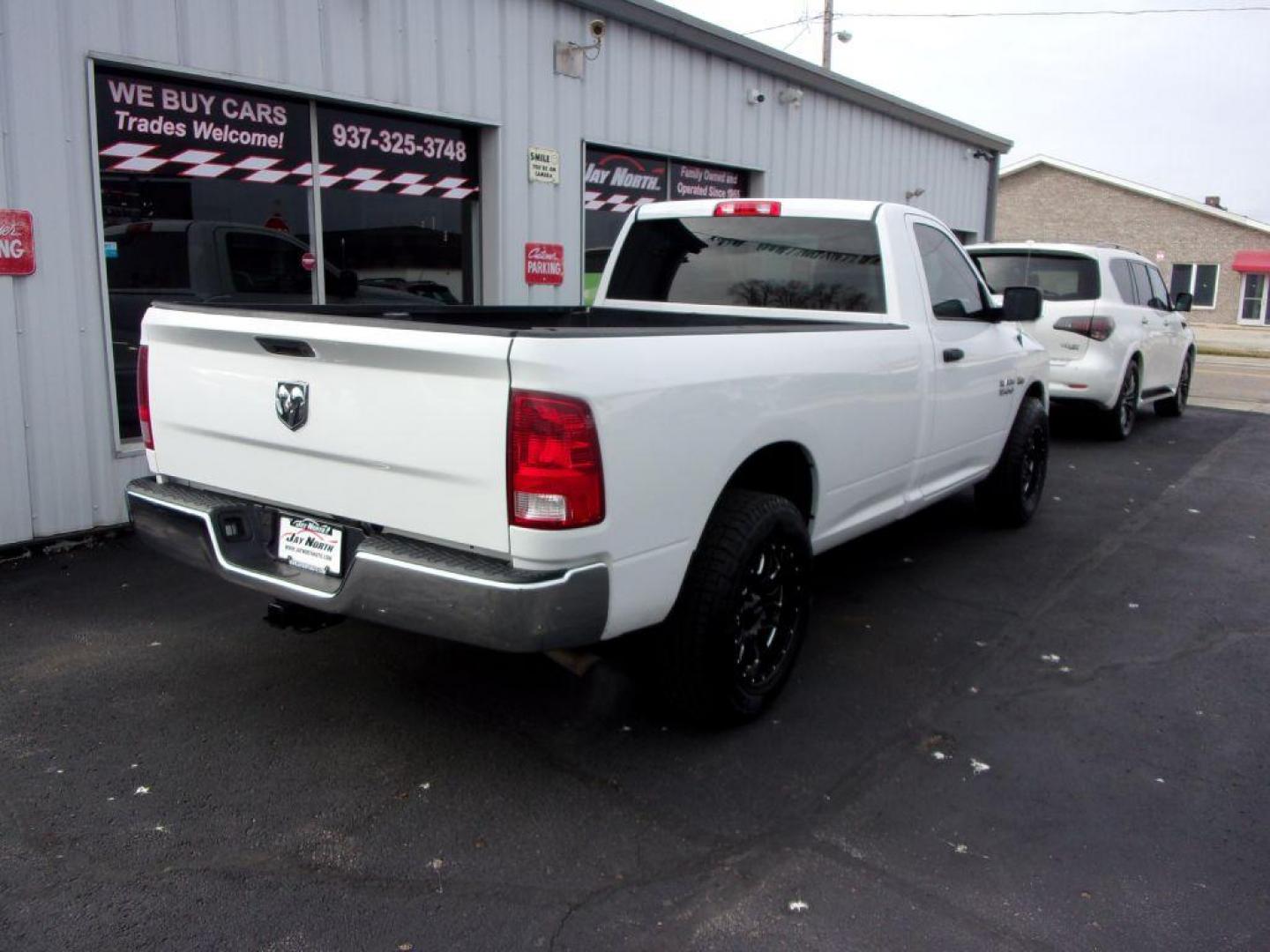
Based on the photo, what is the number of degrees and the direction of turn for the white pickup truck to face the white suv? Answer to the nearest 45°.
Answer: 0° — it already faces it

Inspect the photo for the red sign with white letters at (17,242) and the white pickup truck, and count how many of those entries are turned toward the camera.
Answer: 1

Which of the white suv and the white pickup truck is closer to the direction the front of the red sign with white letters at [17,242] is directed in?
the white pickup truck

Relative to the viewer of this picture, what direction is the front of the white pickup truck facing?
facing away from the viewer and to the right of the viewer

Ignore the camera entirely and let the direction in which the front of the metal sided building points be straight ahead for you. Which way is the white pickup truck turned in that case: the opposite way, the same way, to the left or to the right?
to the left

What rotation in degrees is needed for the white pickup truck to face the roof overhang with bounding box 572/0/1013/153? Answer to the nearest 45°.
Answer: approximately 45° to its left

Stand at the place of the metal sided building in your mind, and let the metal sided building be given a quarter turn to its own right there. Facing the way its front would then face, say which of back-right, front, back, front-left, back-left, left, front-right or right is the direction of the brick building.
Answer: back

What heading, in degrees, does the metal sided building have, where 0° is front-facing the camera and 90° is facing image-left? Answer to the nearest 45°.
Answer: approximately 315°

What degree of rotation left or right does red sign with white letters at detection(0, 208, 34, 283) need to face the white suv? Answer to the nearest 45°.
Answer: approximately 90° to its left
